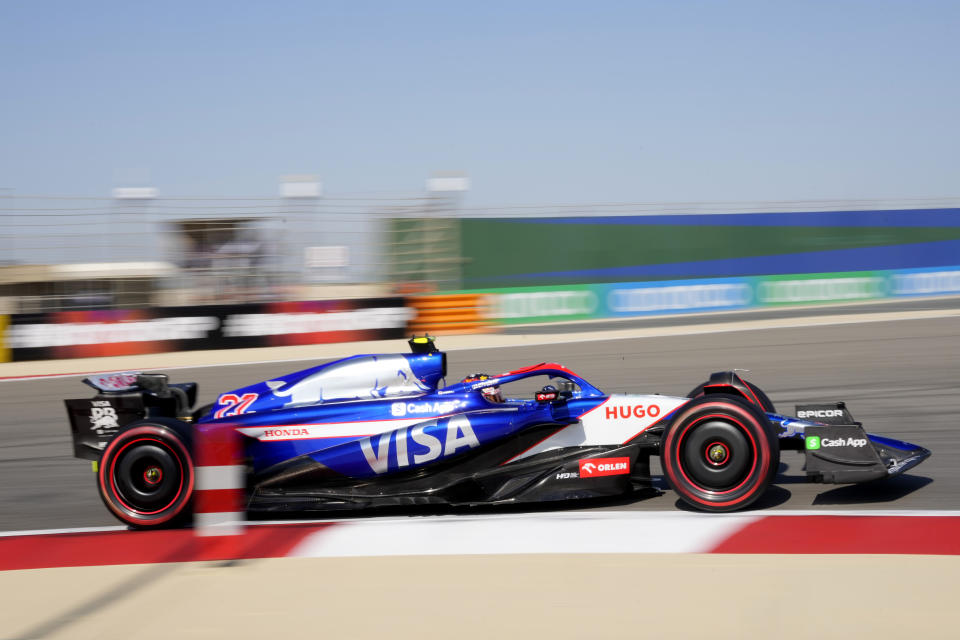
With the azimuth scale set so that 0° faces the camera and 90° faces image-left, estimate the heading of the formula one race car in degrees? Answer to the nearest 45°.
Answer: approximately 270°
